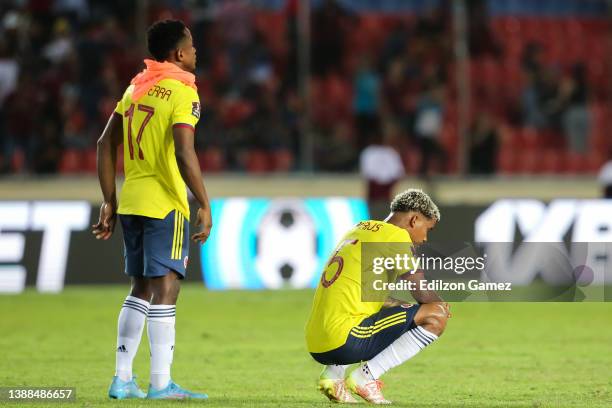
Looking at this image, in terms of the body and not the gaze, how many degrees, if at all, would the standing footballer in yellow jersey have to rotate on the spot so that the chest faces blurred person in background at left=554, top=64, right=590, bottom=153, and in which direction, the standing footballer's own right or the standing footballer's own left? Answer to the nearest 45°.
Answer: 0° — they already face them

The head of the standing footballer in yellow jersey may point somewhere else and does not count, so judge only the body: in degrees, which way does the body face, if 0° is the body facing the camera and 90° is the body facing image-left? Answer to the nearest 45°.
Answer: approximately 225°

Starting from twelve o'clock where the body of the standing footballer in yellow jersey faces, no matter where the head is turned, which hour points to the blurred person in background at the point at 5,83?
The blurred person in background is roughly at 10 o'clock from the standing footballer in yellow jersey.

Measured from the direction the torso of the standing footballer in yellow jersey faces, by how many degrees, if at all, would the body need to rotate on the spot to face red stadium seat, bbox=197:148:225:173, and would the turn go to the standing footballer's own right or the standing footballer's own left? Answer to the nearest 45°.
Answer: approximately 45° to the standing footballer's own left

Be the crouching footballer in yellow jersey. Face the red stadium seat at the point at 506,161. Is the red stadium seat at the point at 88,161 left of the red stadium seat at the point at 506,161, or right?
left
